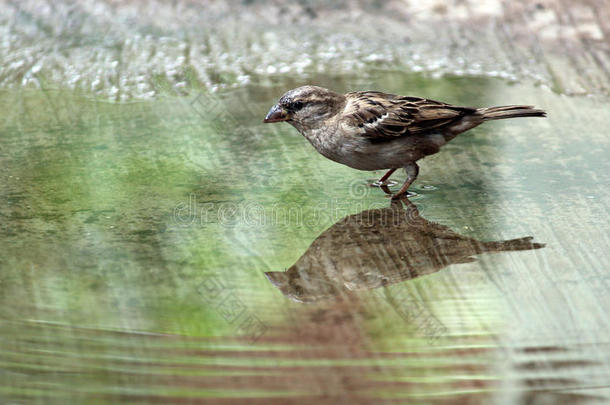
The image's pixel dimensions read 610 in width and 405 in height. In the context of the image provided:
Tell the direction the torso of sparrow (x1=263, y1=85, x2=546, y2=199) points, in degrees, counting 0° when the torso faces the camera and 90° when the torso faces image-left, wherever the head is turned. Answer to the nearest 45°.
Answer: approximately 90°
